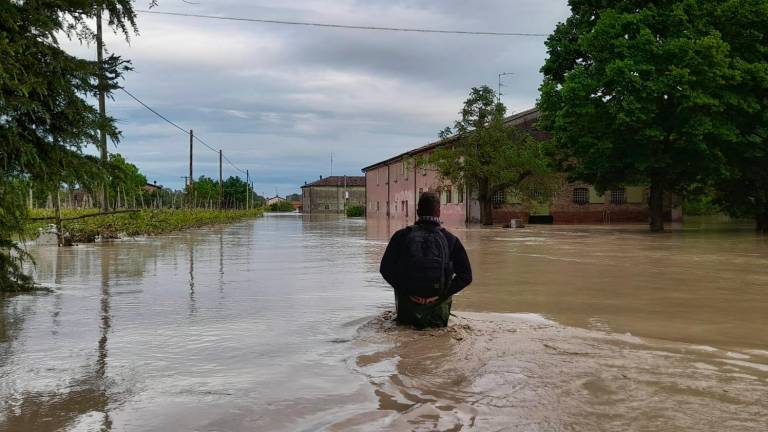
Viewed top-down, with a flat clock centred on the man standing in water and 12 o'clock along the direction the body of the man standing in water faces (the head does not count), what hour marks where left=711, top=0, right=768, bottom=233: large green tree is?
The large green tree is roughly at 1 o'clock from the man standing in water.

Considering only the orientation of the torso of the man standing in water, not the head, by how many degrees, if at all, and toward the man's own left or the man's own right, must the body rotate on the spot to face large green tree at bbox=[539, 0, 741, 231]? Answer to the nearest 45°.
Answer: approximately 45° to the man's own right

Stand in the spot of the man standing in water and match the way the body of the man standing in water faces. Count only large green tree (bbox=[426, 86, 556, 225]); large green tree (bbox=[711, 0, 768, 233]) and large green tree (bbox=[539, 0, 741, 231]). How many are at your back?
0

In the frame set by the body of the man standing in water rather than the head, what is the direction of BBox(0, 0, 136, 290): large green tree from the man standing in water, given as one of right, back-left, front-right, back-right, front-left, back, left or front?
left

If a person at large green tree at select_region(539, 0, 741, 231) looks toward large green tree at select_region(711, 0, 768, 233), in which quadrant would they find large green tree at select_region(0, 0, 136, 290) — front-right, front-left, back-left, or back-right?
back-right

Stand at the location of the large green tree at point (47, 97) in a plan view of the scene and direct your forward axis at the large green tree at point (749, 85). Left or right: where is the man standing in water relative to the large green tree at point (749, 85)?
right

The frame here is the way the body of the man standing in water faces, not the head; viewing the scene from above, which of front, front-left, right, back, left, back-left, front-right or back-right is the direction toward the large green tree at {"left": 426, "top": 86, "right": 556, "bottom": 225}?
front

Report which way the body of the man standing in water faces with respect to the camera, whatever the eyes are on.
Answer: away from the camera

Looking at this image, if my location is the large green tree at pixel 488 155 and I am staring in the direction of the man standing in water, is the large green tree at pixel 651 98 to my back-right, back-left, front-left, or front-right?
front-left

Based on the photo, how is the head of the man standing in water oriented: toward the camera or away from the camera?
away from the camera

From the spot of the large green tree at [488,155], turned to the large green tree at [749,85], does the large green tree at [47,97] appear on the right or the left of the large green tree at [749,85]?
right
